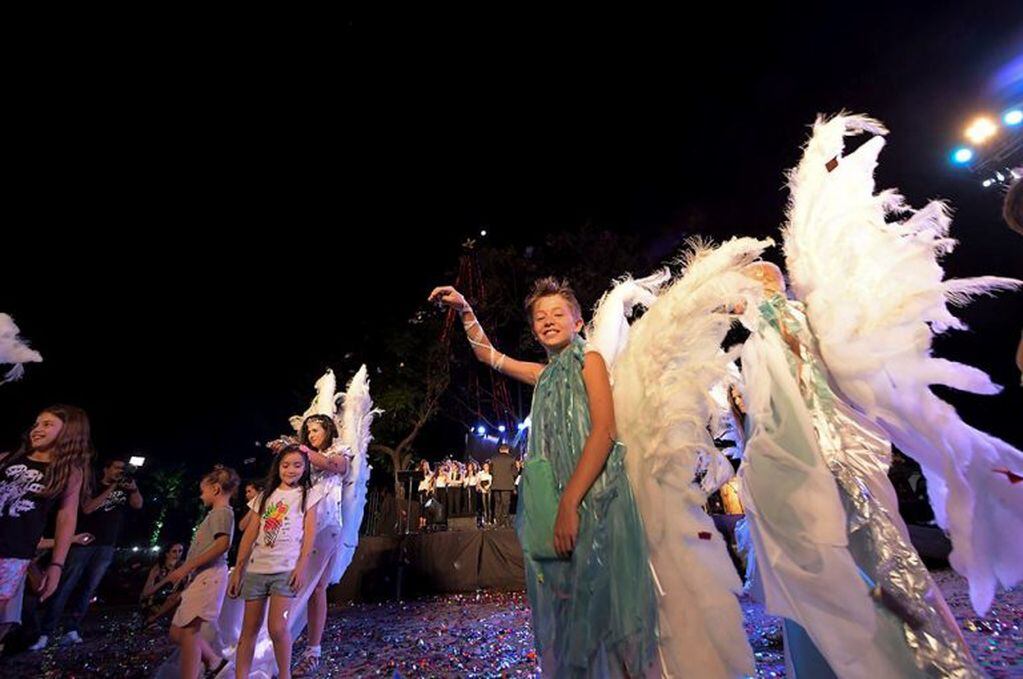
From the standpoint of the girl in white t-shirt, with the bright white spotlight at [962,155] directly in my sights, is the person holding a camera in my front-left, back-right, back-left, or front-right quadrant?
back-left

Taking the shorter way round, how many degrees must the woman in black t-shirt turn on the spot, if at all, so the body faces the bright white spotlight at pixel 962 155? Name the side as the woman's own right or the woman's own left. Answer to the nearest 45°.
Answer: approximately 135° to the woman's own left

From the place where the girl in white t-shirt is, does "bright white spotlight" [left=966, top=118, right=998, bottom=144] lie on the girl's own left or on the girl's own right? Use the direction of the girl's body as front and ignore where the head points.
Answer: on the girl's own left

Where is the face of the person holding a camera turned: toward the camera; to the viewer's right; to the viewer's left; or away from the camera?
to the viewer's right

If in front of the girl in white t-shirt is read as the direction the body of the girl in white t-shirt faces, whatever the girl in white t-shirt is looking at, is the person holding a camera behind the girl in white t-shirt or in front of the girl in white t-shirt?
behind

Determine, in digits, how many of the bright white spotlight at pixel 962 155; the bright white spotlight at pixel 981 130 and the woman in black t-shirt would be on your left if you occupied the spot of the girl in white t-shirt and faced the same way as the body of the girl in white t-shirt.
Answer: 2

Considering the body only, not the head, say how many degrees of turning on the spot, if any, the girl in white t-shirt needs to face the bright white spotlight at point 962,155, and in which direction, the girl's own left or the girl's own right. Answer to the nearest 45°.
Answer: approximately 90° to the girl's own left

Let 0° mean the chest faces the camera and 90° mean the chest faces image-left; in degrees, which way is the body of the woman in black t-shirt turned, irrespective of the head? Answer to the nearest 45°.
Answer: approximately 45°

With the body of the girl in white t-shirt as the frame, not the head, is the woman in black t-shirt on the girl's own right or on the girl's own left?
on the girl's own right

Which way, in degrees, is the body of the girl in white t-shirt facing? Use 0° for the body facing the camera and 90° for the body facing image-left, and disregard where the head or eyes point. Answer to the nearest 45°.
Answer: approximately 0°
